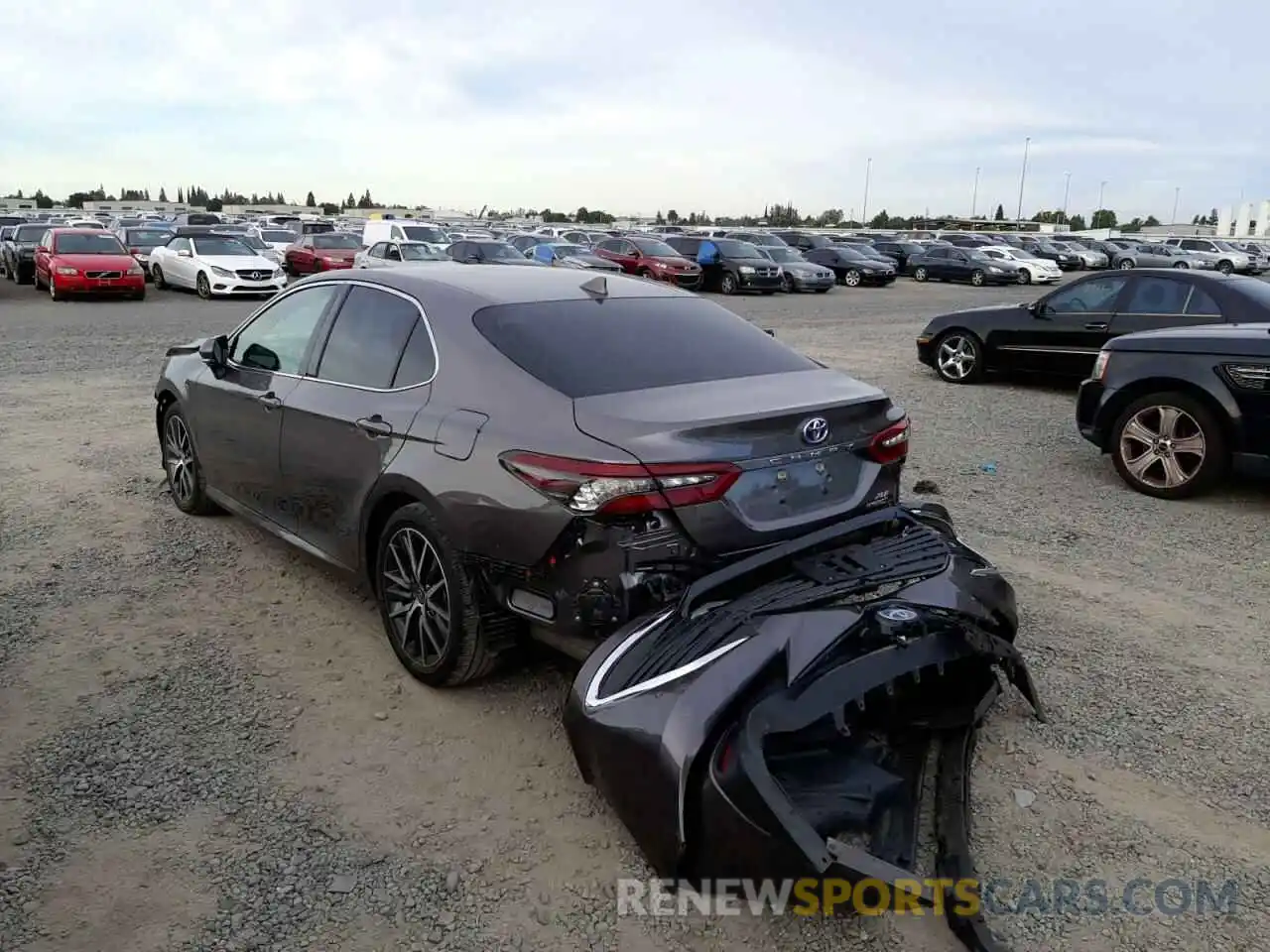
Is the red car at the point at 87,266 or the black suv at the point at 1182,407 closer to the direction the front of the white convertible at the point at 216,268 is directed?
the black suv

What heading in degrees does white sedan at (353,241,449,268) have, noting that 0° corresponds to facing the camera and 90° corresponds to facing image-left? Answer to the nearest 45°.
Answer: approximately 315°

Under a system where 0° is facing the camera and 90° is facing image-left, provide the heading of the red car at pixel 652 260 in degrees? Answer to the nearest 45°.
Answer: approximately 315°

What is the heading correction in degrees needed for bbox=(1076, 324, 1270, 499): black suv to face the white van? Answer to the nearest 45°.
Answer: approximately 45° to its right

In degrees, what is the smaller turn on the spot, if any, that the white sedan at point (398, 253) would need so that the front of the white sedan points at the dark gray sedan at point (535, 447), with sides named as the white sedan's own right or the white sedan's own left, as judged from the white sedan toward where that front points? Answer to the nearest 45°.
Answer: approximately 45° to the white sedan's own right

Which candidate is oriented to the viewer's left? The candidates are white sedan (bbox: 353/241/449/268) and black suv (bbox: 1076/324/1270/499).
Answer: the black suv

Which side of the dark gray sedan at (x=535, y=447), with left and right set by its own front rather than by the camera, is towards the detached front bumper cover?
back

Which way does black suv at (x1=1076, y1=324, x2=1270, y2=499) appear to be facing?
to the viewer's left

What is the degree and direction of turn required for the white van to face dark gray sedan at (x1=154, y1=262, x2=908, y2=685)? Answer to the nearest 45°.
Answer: approximately 45° to its right

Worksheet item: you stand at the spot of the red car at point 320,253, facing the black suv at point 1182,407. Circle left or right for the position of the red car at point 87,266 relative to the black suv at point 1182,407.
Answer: right

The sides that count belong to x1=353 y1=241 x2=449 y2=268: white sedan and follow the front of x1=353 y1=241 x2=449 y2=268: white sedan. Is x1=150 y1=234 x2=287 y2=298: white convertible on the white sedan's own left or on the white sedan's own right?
on the white sedan's own right
